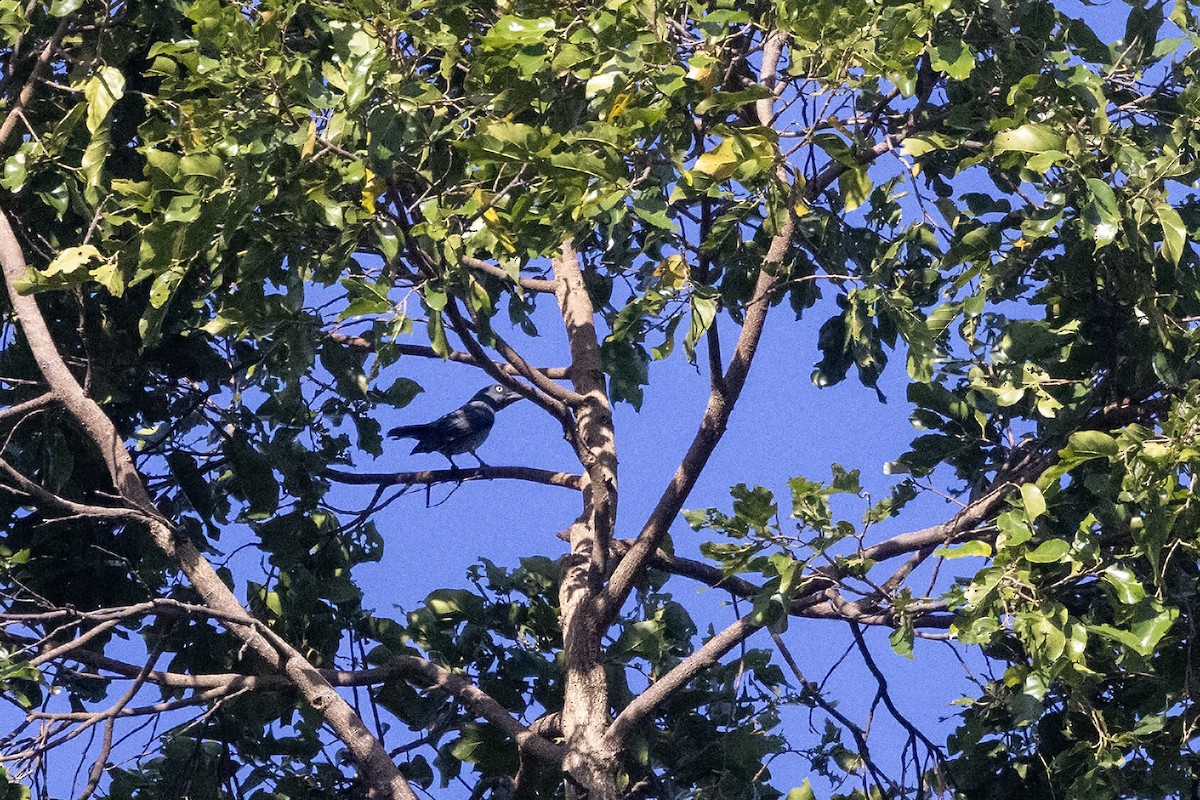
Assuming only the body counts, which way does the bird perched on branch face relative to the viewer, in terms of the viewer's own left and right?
facing to the right of the viewer
